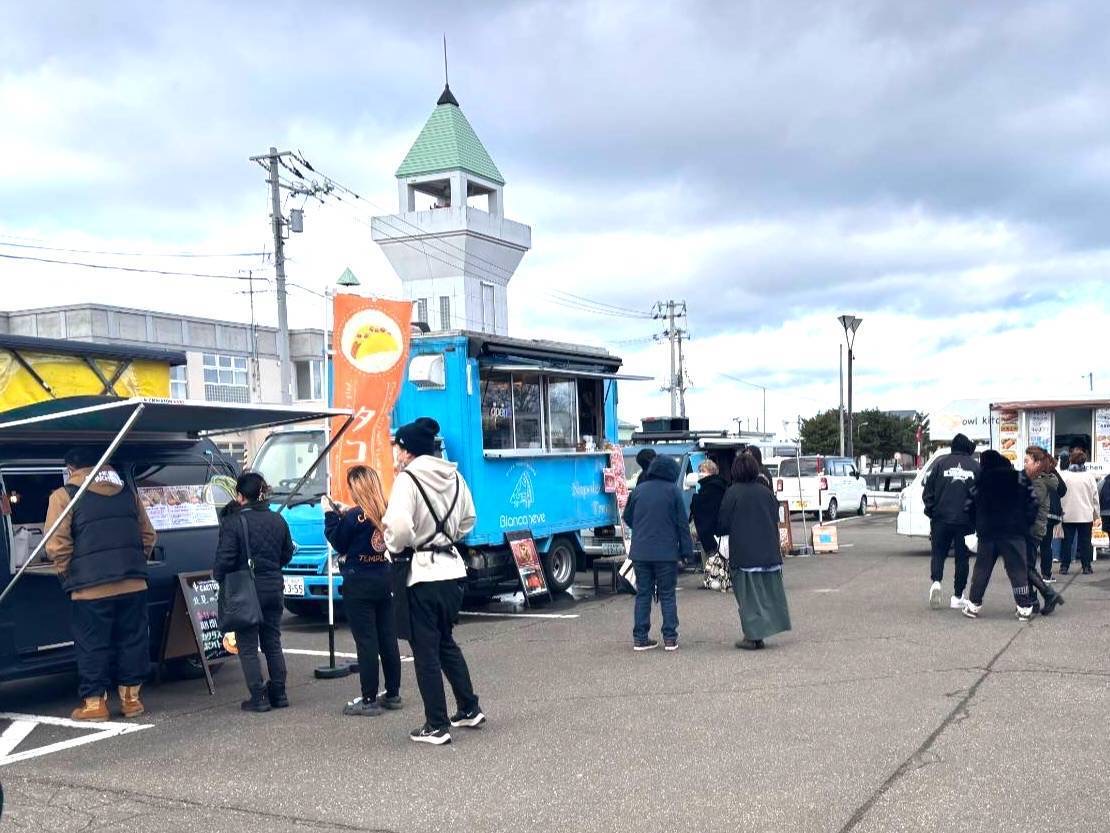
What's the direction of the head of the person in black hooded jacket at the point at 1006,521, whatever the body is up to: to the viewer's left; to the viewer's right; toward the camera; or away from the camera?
away from the camera

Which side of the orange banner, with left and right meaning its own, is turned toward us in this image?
front

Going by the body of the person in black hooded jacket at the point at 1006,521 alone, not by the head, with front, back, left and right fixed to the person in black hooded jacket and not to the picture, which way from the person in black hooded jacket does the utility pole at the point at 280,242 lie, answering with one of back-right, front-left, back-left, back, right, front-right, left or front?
front-left

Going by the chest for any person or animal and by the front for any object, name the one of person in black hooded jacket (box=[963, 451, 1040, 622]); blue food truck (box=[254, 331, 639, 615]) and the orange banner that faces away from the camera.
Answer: the person in black hooded jacket

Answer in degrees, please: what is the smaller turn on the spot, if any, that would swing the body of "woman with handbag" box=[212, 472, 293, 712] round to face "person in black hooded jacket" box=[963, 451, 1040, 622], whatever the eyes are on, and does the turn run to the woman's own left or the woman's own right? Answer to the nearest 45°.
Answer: approximately 135° to the woman's own right

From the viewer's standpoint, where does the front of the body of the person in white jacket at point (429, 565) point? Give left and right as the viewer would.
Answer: facing away from the viewer and to the left of the viewer

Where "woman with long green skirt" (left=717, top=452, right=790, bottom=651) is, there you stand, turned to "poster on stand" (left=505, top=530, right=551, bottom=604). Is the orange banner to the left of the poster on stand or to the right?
left

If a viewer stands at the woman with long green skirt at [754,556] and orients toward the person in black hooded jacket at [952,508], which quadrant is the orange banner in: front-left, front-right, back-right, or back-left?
back-left

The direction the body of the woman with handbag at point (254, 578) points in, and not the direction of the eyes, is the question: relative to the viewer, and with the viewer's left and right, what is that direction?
facing away from the viewer and to the left of the viewer

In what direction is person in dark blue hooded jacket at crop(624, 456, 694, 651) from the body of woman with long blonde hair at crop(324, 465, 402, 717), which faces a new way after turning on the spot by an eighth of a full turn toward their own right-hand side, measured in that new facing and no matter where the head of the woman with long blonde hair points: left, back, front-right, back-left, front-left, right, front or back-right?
front-right

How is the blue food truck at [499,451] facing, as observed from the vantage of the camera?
facing the viewer and to the left of the viewer
